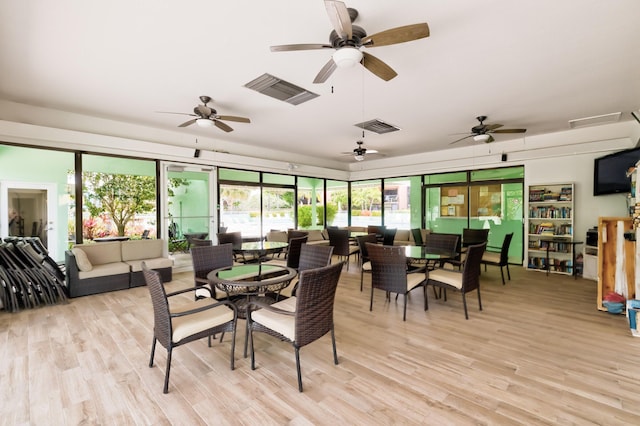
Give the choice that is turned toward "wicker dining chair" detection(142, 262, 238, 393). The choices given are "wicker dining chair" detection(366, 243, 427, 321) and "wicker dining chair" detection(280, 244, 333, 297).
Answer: "wicker dining chair" detection(280, 244, 333, 297)

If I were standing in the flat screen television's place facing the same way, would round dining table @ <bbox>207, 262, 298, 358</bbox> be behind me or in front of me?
in front

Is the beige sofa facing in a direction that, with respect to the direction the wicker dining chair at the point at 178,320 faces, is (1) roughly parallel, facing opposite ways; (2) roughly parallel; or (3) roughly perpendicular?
roughly perpendicular

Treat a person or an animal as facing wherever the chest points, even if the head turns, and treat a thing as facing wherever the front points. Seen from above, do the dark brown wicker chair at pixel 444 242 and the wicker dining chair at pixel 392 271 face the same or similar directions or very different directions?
very different directions

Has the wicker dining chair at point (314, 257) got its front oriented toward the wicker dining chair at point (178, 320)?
yes

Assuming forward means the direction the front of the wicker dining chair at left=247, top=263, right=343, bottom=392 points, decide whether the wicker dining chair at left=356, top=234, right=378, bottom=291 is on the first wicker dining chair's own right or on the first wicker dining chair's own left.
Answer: on the first wicker dining chair's own right

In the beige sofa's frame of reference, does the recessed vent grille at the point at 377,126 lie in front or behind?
in front

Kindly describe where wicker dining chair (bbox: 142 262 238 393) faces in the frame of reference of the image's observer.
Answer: facing away from the viewer and to the right of the viewer

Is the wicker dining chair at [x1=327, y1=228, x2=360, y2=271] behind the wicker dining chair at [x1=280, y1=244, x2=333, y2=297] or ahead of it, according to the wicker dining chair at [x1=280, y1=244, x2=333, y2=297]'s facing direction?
behind

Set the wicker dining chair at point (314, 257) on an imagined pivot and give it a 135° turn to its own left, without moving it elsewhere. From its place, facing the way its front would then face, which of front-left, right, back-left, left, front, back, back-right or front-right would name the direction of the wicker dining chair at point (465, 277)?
front

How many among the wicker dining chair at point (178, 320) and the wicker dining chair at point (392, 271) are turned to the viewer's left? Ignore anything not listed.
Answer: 0

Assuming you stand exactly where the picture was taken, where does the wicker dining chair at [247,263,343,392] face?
facing away from the viewer and to the left of the viewer

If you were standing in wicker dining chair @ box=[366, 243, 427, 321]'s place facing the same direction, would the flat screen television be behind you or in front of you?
in front
